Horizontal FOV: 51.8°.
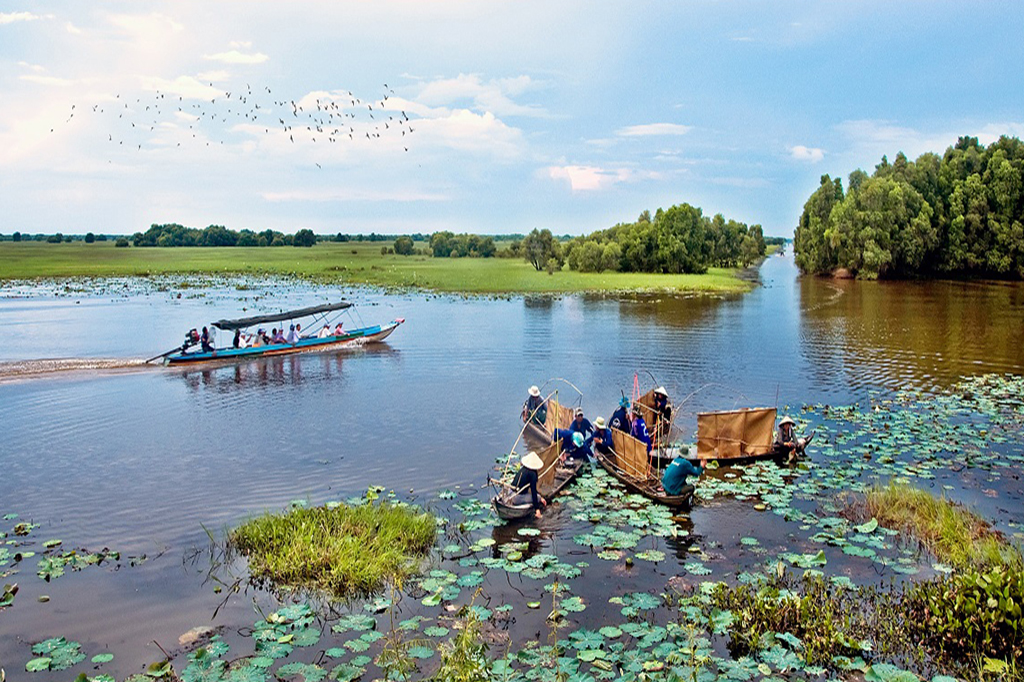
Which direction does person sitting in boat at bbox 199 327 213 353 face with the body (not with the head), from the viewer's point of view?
to the viewer's right

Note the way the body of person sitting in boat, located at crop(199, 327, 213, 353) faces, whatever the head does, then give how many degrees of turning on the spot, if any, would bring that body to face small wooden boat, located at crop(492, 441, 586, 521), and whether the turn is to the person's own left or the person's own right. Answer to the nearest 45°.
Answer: approximately 90° to the person's own right
